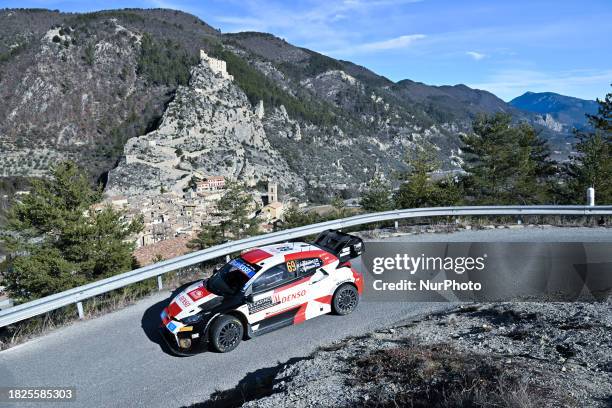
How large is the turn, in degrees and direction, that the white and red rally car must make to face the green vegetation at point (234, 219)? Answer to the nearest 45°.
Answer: approximately 135° to its right

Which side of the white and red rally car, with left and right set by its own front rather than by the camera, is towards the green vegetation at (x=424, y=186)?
back

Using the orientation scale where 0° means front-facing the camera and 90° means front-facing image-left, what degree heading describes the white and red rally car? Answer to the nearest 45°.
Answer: approximately 45°

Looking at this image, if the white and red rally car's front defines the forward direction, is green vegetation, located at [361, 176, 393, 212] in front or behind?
behind

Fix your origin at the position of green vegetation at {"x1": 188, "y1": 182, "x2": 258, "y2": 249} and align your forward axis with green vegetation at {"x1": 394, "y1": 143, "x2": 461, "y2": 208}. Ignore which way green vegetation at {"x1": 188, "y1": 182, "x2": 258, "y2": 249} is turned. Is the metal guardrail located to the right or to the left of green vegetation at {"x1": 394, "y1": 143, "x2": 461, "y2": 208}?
right

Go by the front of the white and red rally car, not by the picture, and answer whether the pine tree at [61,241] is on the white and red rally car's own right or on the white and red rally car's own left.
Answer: on the white and red rally car's own right

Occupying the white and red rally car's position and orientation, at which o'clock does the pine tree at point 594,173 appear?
The pine tree is roughly at 6 o'clock from the white and red rally car.

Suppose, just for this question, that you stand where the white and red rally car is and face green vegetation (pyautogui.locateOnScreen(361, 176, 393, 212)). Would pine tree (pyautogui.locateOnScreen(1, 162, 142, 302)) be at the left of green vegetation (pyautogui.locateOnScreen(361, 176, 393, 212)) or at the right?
left

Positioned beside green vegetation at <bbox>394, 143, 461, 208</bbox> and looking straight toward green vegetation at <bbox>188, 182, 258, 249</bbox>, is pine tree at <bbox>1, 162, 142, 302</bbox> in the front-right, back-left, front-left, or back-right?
front-left

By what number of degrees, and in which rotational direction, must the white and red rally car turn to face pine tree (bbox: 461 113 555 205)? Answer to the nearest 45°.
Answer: approximately 180°
